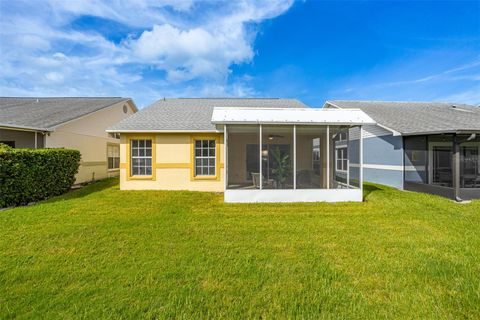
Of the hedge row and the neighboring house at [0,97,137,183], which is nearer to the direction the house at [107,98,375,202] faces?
the neighboring house

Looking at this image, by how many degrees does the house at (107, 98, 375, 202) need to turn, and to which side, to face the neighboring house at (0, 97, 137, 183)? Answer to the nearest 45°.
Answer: approximately 90° to its left

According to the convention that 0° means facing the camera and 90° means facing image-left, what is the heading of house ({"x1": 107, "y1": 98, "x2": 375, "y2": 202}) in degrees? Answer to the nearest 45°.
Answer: approximately 180°

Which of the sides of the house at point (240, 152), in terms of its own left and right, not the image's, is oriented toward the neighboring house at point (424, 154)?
right

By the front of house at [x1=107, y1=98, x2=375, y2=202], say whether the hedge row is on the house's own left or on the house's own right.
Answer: on the house's own left

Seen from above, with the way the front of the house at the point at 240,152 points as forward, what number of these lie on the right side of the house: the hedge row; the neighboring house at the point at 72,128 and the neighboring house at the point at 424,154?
1

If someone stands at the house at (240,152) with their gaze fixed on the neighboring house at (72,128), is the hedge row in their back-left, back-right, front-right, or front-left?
front-left
